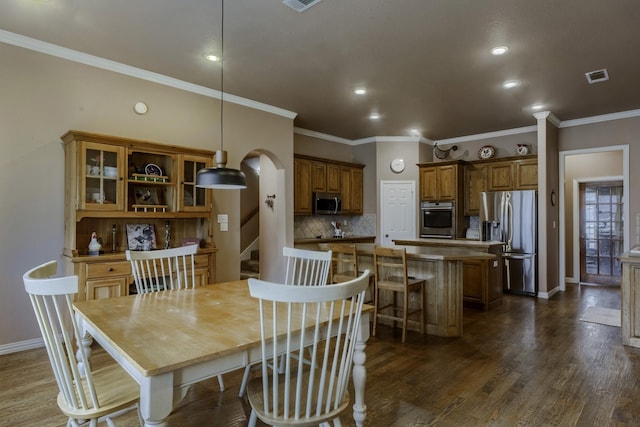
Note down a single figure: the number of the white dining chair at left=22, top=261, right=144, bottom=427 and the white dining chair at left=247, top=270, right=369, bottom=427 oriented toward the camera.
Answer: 0

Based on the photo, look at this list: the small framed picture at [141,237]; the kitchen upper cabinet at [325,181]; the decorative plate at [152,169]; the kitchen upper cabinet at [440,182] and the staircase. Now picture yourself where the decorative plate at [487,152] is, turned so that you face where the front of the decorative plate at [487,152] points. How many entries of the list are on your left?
0

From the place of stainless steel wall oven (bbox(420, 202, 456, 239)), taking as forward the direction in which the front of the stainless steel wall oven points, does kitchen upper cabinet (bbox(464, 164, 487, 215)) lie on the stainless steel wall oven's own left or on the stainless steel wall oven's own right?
on the stainless steel wall oven's own left

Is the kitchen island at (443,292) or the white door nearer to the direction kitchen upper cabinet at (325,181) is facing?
the kitchen island

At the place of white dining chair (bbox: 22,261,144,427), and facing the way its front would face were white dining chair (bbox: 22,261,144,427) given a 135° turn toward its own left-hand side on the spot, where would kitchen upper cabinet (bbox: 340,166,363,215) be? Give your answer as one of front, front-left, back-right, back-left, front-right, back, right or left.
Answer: back-right

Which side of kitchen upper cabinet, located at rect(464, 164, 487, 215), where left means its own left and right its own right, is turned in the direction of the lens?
front

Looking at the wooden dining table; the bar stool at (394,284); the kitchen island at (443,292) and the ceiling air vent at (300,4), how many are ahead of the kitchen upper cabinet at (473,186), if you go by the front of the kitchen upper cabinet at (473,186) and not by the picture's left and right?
4

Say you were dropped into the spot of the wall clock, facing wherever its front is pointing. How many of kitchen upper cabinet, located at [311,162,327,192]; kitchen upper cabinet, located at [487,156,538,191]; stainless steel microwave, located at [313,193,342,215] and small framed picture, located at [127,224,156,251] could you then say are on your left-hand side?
1

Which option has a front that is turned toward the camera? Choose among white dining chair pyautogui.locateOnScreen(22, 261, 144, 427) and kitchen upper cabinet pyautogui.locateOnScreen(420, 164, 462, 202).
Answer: the kitchen upper cabinet

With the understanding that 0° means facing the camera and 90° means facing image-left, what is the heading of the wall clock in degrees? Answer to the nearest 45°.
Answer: approximately 0°

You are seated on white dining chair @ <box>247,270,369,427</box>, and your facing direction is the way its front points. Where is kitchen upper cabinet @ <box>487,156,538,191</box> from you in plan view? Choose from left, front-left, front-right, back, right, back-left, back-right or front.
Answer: right

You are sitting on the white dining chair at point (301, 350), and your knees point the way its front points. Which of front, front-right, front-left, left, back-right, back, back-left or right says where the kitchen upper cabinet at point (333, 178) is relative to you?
front-right

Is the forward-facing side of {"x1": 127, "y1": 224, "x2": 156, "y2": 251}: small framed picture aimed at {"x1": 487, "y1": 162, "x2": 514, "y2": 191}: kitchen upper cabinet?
no

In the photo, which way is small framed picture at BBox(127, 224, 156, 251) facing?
toward the camera

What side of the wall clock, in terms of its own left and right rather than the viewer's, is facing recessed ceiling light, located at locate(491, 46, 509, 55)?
front

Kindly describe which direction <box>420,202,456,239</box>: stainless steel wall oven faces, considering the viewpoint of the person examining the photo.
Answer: facing the viewer

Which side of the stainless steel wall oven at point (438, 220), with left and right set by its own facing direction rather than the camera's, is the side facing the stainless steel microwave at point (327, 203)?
right

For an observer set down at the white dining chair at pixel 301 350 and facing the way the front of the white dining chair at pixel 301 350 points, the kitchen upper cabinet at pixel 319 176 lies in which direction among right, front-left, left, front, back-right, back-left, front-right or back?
front-right

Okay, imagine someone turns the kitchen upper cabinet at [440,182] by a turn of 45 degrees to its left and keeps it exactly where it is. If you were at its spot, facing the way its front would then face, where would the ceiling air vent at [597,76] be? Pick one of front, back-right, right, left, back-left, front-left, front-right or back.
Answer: front

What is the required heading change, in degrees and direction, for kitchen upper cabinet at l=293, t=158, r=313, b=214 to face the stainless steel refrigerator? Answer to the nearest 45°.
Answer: approximately 45° to its left
